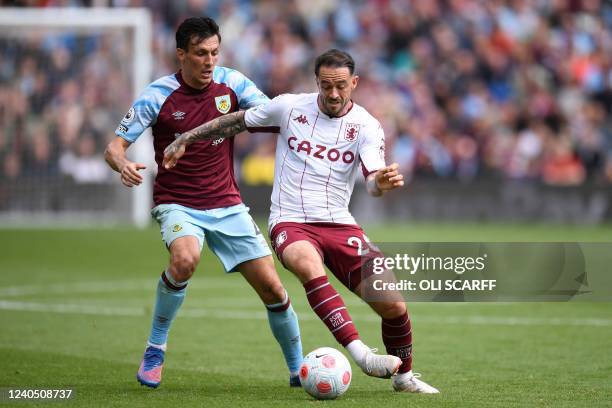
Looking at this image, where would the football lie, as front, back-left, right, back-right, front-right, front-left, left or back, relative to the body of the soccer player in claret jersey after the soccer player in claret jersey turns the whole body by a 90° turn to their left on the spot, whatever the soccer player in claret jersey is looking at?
front-right

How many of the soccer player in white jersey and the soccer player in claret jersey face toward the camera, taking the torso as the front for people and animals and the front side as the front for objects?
2

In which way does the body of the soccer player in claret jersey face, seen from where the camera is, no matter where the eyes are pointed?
toward the camera

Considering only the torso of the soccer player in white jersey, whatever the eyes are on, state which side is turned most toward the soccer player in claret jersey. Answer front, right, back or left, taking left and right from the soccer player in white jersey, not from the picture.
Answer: right

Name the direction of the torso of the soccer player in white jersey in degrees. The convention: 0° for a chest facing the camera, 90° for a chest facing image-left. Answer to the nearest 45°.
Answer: approximately 0°

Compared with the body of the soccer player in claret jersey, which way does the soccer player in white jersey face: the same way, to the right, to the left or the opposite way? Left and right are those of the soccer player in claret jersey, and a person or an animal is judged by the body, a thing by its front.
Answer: the same way

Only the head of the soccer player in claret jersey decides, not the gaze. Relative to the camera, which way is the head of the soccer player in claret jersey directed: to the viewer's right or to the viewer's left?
to the viewer's right

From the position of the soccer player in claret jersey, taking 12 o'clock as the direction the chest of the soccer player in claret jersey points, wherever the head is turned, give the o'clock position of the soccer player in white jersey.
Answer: The soccer player in white jersey is roughly at 10 o'clock from the soccer player in claret jersey.
